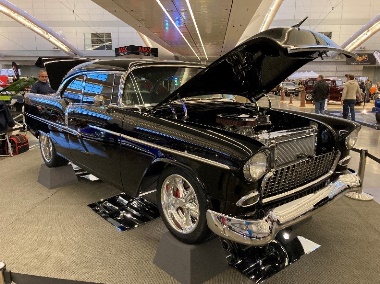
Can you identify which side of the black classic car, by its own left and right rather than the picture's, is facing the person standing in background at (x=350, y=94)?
left

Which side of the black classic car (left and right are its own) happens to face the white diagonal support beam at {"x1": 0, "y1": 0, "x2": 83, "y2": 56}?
back

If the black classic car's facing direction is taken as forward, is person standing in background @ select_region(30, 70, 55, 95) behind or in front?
behind

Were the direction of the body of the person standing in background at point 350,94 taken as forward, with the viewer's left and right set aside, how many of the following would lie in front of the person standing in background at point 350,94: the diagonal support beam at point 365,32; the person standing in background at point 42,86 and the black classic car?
1

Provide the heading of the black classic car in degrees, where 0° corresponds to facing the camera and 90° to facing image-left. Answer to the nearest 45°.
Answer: approximately 315°
